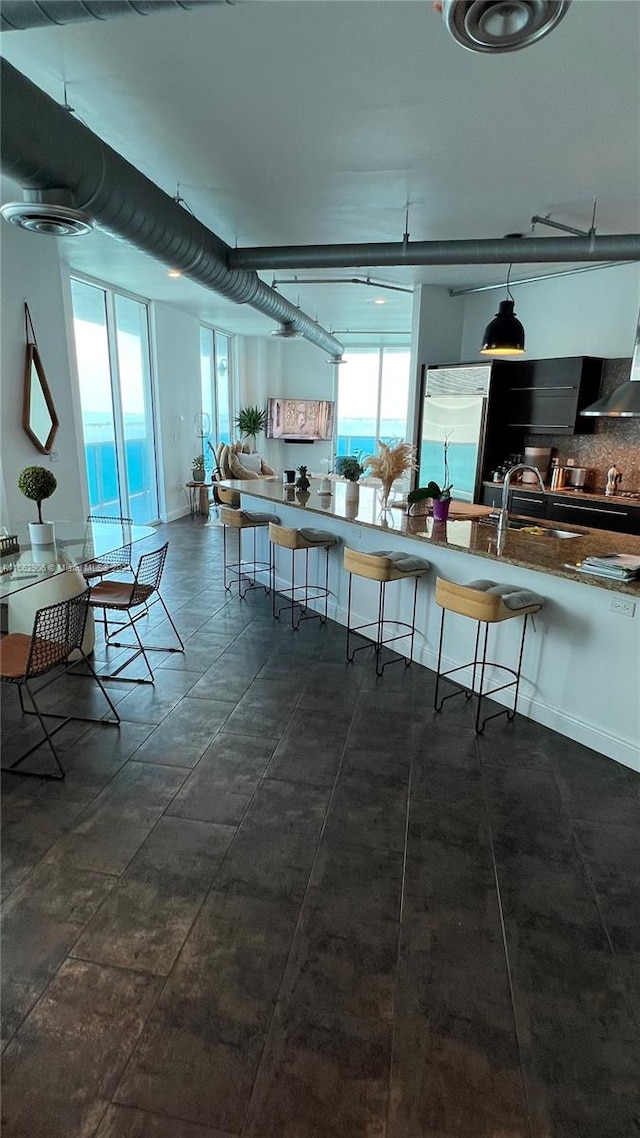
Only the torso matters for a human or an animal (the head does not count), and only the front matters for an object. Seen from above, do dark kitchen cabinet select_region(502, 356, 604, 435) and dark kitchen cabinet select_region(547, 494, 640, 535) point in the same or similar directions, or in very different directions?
same or similar directions

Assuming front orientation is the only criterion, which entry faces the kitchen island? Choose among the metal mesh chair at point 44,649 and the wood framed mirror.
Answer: the wood framed mirror

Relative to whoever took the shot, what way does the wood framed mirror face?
facing the viewer and to the right of the viewer

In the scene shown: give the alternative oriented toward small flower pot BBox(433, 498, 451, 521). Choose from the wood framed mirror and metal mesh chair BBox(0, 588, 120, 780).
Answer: the wood framed mirror

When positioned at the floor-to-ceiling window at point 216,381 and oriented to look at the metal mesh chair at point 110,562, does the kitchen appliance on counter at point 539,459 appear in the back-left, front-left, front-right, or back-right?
front-left

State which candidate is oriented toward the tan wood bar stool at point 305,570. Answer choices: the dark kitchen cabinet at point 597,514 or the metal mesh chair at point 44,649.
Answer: the dark kitchen cabinet

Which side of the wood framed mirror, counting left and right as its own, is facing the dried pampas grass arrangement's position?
front

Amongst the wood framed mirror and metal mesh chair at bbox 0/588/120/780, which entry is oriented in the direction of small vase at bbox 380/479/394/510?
the wood framed mirror

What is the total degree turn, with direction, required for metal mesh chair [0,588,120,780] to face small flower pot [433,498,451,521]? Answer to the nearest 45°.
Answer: approximately 135° to its right

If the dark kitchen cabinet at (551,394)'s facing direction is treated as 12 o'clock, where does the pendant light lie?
The pendant light is roughly at 11 o'clock from the dark kitchen cabinet.

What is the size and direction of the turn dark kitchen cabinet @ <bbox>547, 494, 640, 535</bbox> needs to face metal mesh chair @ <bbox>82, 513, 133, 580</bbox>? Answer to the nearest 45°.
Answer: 0° — it already faces it

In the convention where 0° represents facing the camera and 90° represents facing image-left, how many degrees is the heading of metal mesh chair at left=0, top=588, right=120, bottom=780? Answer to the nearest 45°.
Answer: approximately 135°

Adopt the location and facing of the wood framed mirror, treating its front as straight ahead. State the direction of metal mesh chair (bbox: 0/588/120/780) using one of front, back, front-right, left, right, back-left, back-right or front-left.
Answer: front-right

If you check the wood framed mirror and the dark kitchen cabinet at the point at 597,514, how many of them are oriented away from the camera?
0

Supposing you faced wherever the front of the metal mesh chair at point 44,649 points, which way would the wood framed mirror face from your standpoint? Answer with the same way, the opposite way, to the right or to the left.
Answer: the opposite way

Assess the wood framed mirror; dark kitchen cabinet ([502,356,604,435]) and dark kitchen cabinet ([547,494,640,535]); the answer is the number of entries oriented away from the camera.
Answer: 0

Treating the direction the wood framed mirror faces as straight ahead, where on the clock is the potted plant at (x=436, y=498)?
The potted plant is roughly at 12 o'clock from the wood framed mirror.

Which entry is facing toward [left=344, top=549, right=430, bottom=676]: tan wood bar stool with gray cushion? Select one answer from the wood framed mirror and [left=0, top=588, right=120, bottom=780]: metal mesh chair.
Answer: the wood framed mirror

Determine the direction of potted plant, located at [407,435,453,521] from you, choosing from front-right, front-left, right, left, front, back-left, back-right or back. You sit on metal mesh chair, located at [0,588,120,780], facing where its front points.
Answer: back-right

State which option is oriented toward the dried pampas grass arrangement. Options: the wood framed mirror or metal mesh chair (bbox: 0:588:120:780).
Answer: the wood framed mirror
